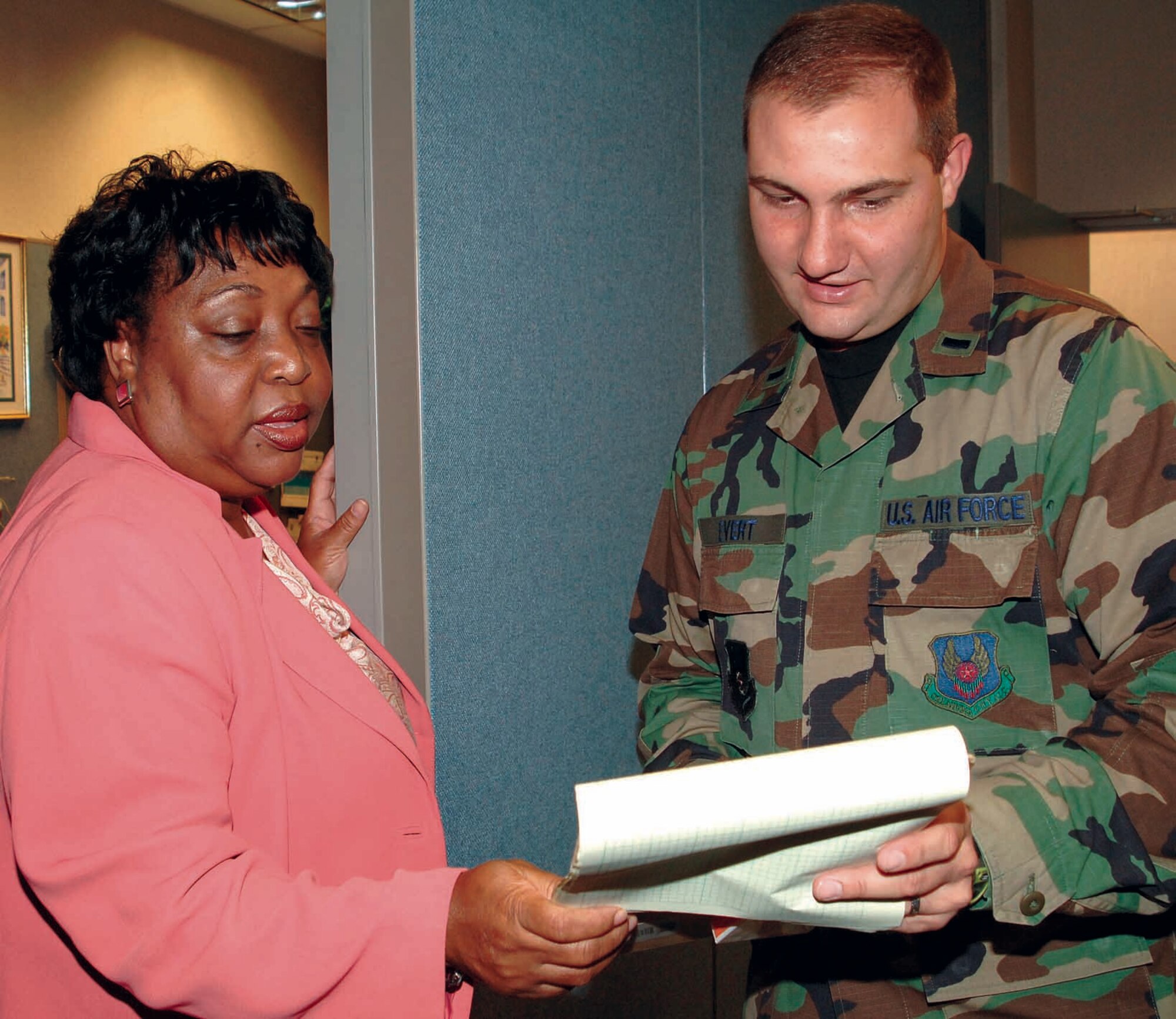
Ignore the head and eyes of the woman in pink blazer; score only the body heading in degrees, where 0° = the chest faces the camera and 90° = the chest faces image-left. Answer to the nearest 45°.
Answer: approximately 315°

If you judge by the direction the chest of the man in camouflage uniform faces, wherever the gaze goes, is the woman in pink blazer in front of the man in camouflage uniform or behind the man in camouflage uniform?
in front

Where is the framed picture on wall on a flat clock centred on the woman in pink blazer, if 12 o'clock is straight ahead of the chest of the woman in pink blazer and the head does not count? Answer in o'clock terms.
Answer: The framed picture on wall is roughly at 7 o'clock from the woman in pink blazer.

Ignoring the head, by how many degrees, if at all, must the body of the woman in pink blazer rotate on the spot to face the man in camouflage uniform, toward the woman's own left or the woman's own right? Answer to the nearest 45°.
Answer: approximately 45° to the woman's own left

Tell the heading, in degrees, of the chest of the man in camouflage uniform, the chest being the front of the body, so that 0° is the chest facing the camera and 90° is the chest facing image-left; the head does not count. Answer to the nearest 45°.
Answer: approximately 45°

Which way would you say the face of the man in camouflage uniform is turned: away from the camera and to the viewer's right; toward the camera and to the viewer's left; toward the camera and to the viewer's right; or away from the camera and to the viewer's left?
toward the camera and to the viewer's left

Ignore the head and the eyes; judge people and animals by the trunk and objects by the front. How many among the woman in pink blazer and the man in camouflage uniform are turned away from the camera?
0

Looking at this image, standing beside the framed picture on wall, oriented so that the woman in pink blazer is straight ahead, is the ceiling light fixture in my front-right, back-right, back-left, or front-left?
back-left

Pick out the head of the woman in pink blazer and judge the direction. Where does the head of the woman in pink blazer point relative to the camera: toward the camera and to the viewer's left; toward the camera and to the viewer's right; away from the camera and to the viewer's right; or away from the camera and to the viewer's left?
toward the camera and to the viewer's right

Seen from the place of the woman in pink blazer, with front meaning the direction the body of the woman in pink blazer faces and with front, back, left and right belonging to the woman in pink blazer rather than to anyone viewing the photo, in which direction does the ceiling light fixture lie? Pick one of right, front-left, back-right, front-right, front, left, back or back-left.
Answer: back-left
